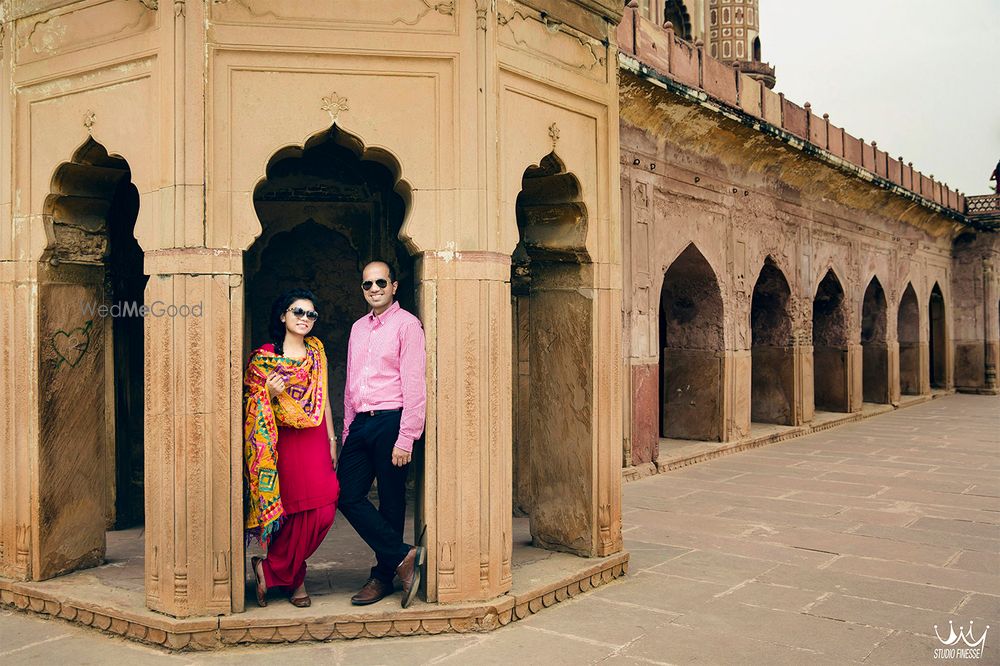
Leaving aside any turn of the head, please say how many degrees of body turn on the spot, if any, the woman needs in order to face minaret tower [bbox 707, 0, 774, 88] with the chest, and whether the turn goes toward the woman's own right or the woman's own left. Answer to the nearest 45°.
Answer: approximately 90° to the woman's own left

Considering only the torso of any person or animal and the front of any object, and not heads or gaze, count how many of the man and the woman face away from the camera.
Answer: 0

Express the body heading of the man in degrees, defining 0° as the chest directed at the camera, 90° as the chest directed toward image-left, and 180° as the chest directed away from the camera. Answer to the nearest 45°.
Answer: approximately 45°

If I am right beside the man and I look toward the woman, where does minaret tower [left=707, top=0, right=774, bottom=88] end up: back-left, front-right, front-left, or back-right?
back-right

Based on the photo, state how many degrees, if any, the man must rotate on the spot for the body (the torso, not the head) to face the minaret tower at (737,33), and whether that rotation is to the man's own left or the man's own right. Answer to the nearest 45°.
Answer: approximately 180°

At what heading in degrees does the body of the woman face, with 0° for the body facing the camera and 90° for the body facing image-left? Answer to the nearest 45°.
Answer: approximately 315°
